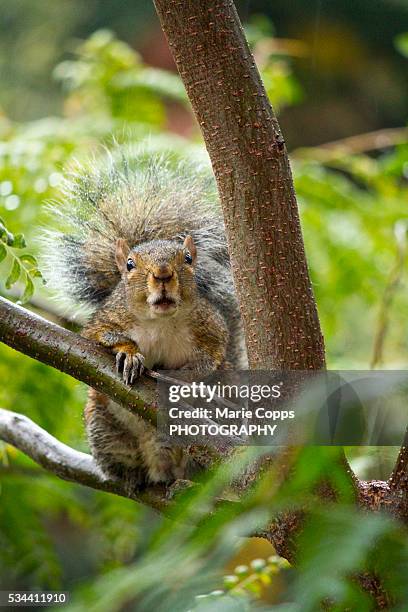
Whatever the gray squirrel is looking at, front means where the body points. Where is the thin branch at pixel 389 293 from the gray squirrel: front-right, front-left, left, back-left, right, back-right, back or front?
back-left

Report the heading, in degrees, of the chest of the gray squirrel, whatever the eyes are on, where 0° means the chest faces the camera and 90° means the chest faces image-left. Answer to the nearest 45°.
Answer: approximately 0°
